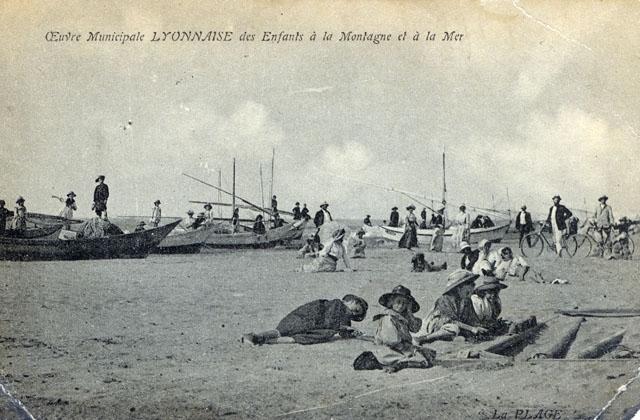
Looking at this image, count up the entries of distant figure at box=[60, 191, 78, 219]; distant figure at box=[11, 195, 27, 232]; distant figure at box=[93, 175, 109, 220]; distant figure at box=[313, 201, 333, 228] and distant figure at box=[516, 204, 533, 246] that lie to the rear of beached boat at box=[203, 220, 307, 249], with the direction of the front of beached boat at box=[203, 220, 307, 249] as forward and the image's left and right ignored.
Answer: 3

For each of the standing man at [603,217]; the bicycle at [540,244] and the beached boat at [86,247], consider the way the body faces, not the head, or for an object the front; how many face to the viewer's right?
1

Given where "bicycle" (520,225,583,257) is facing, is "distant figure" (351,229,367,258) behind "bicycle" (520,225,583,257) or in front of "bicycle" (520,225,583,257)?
in front

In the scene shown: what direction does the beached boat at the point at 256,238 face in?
to the viewer's right

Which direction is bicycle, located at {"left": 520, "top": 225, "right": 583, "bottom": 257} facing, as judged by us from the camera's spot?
facing to the left of the viewer

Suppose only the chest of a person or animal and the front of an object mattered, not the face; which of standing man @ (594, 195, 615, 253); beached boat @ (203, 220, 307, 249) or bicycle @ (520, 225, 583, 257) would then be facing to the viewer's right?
the beached boat

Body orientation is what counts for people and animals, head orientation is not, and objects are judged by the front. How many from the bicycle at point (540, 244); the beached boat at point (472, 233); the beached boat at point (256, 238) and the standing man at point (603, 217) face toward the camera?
1

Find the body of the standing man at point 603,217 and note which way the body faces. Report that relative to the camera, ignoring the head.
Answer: toward the camera

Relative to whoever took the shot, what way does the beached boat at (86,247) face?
facing to the right of the viewer

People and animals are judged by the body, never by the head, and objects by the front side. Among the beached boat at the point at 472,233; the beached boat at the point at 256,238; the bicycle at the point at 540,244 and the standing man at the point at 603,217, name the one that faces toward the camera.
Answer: the standing man

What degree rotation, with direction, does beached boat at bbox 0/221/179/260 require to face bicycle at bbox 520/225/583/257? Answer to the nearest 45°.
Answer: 0° — it already faces it
